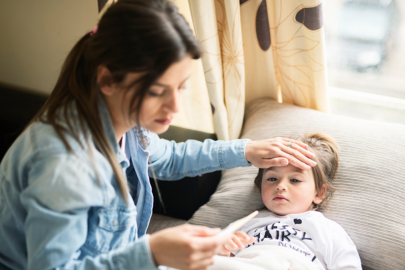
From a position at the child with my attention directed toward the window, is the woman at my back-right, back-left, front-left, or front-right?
back-left

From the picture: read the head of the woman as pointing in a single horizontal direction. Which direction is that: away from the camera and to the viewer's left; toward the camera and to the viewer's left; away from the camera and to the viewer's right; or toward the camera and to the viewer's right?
toward the camera and to the viewer's right

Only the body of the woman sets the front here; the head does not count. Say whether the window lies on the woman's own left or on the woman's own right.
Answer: on the woman's own left

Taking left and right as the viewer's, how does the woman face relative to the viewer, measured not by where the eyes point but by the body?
facing the viewer and to the right of the viewer
